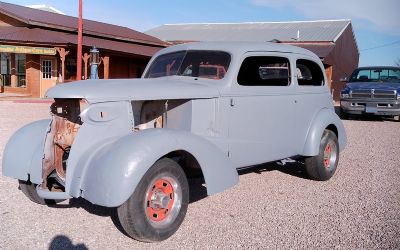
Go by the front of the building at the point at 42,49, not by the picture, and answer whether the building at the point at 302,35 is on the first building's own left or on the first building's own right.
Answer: on the first building's own left

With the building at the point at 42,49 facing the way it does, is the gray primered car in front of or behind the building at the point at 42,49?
in front

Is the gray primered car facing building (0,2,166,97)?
no

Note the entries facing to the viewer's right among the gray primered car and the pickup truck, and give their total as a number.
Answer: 0

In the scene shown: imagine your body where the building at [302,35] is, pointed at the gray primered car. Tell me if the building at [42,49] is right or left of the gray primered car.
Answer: right

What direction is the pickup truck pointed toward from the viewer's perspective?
toward the camera

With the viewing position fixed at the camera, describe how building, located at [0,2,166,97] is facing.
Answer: facing the viewer and to the right of the viewer

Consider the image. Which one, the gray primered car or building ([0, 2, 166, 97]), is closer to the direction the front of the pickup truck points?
the gray primered car

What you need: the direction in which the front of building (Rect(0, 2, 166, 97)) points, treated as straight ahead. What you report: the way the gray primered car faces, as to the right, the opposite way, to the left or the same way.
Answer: to the right

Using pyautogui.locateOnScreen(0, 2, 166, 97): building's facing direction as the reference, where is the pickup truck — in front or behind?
in front

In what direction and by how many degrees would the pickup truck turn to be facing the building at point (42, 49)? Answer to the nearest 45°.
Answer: approximately 90° to its right

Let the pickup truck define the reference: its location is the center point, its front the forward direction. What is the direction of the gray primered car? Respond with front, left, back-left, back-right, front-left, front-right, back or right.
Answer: front

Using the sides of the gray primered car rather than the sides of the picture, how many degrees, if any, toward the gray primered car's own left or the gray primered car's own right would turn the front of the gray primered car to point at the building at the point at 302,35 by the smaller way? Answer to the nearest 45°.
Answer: approximately 135° to the gray primered car's own right

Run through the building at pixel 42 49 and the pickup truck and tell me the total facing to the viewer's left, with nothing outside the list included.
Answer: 0

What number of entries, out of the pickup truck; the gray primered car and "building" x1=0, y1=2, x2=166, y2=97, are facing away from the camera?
0
